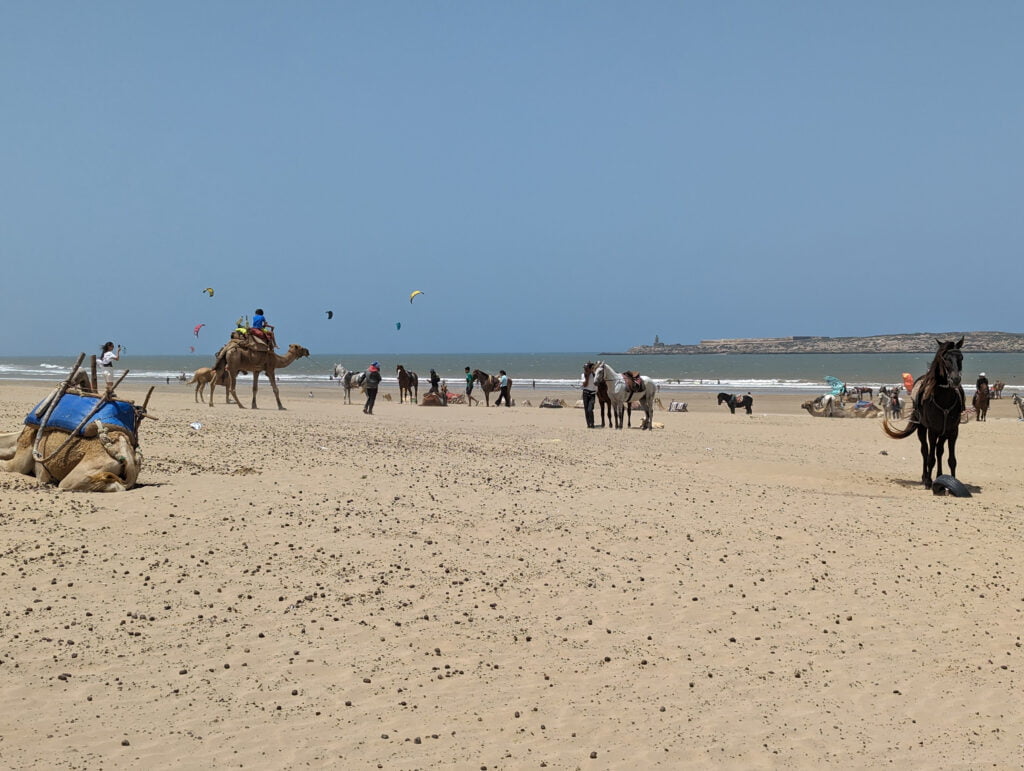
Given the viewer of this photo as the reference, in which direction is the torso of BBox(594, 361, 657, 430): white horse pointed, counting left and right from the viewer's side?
facing to the left of the viewer

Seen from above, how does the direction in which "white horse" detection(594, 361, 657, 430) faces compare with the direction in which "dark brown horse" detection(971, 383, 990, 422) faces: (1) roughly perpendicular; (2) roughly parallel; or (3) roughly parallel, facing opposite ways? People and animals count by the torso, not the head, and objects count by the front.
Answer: roughly perpendicular

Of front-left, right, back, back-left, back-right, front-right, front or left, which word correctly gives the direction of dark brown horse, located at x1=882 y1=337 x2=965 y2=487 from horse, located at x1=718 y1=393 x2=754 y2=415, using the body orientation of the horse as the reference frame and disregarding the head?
left

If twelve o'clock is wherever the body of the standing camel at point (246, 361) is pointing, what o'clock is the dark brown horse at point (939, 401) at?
The dark brown horse is roughly at 2 o'clock from the standing camel.

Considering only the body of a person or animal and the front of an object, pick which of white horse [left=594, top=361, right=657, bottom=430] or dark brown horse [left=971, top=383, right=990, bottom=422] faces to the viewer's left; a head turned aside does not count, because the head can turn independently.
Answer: the white horse

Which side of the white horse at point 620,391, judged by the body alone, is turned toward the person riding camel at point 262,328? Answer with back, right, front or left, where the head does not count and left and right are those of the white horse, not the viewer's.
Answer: front

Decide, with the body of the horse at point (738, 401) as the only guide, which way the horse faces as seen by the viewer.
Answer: to the viewer's left

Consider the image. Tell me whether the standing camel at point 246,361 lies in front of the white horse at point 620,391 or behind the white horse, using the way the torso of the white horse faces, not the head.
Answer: in front

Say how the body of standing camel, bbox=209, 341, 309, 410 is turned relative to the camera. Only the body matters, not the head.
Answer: to the viewer's right

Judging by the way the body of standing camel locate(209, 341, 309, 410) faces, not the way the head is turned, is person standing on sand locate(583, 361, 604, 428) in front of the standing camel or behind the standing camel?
in front

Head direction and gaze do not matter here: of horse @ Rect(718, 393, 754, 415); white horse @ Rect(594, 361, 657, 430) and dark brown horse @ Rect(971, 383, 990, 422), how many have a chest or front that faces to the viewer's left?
2
